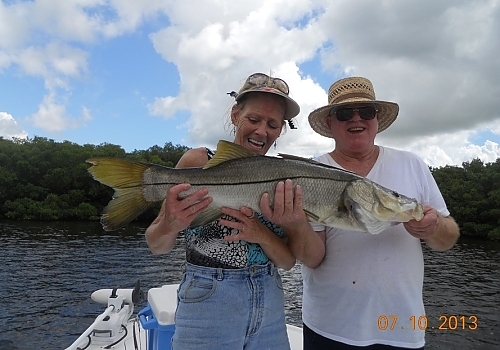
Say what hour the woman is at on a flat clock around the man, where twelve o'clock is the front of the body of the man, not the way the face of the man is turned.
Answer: The woman is roughly at 2 o'clock from the man.

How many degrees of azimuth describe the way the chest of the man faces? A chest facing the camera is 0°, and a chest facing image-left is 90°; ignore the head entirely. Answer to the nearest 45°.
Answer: approximately 0°
